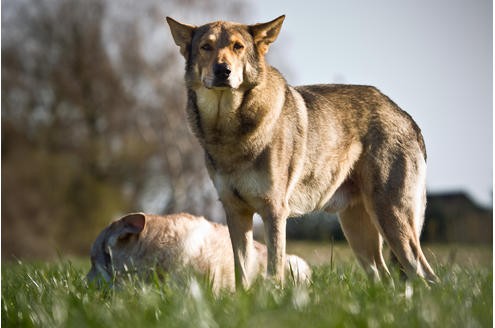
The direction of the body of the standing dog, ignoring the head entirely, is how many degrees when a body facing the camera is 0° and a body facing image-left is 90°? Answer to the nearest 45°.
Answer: approximately 45°

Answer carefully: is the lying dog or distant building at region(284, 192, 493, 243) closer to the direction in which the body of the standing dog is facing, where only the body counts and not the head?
the lying dog

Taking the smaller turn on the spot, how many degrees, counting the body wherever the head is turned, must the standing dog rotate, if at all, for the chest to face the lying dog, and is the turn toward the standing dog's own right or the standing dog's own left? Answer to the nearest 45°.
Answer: approximately 45° to the standing dog's own right

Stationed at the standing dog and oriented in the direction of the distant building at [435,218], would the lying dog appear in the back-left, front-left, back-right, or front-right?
back-left

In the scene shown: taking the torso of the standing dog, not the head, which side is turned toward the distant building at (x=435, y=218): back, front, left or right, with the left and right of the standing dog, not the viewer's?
back
